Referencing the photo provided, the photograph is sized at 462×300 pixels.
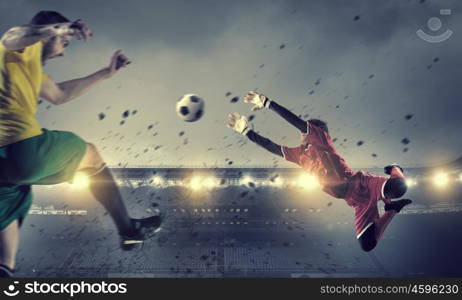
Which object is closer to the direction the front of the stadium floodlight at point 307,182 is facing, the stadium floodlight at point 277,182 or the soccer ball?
the soccer ball

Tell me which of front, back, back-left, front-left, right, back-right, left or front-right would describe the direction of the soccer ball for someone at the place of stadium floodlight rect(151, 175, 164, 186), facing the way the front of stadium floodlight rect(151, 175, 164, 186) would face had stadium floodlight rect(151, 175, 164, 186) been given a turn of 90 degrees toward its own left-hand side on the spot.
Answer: right

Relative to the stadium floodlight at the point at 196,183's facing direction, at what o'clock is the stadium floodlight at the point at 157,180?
the stadium floodlight at the point at 157,180 is roughly at 3 o'clock from the stadium floodlight at the point at 196,183.

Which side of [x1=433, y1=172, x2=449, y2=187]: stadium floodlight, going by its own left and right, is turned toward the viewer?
front

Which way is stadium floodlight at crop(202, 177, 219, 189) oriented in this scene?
toward the camera

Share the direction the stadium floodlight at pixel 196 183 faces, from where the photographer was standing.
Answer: facing the viewer

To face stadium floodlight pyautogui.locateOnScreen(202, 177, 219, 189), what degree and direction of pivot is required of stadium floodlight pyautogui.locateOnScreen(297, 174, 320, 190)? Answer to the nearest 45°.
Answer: approximately 90° to its right

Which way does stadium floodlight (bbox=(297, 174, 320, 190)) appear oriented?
toward the camera

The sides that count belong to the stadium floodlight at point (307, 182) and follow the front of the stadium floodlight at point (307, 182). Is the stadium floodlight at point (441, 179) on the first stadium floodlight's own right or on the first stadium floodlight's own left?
on the first stadium floodlight's own left

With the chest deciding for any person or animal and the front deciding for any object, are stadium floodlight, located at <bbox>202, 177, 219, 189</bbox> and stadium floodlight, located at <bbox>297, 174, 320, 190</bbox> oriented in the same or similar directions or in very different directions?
same or similar directions

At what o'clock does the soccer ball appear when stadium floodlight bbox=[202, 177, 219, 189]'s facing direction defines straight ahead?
The soccer ball is roughly at 12 o'clock from the stadium floodlight.

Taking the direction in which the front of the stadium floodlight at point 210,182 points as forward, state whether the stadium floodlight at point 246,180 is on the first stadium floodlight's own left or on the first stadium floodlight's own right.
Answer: on the first stadium floodlight's own left
